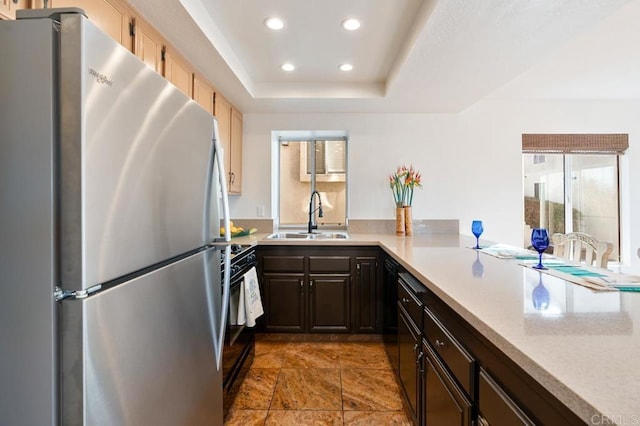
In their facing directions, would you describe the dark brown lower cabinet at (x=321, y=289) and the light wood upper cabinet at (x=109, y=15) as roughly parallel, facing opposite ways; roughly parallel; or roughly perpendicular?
roughly perpendicular

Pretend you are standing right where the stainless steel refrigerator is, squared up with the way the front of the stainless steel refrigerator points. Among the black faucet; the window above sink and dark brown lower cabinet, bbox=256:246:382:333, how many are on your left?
3

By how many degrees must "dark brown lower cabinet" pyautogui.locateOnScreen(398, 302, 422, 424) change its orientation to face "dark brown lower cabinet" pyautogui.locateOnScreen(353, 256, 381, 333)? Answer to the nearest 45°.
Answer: approximately 90° to its right

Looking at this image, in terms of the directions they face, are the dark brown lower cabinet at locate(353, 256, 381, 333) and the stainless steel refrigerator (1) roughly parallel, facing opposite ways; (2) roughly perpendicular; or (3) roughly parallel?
roughly perpendicular

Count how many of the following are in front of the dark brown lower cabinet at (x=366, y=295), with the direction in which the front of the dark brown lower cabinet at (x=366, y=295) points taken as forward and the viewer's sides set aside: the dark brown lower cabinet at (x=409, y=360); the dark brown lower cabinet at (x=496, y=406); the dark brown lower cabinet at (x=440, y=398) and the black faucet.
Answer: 3

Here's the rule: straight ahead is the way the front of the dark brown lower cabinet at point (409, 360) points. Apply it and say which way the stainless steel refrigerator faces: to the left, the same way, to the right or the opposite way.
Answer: the opposite way

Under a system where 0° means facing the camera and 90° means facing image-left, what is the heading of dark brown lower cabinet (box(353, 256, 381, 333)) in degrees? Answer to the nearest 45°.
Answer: approximately 0°

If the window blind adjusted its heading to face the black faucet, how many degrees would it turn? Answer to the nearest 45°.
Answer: approximately 45° to its right

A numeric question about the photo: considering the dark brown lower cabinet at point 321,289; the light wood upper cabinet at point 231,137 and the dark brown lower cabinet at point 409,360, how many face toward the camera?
1

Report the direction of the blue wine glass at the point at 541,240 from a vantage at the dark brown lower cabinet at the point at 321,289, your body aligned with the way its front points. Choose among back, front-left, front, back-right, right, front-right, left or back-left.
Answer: front-left

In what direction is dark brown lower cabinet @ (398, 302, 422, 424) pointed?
to the viewer's left

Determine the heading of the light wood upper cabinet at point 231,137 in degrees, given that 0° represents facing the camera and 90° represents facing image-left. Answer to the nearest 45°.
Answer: approximately 270°
